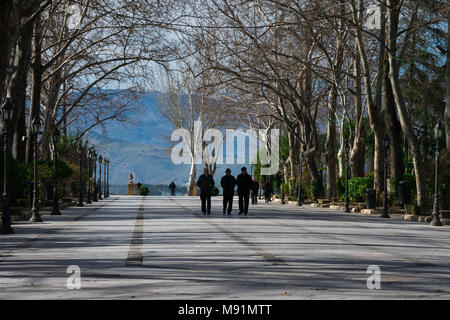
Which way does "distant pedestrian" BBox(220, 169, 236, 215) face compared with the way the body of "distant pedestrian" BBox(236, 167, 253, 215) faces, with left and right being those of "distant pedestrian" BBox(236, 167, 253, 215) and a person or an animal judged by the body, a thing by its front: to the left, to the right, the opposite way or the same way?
the same way
